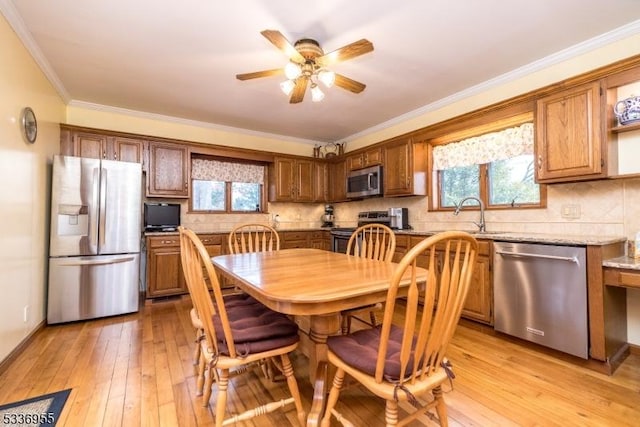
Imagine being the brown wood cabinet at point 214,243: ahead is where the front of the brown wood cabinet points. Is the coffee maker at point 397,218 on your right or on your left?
on your left

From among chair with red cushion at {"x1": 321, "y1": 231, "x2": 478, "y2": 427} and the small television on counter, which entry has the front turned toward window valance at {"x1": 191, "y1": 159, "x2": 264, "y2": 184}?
the chair with red cushion

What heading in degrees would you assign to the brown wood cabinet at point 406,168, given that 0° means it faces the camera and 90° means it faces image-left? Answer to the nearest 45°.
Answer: approximately 45°

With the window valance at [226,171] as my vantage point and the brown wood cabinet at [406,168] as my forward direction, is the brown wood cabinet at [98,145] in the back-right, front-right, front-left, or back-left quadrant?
back-right

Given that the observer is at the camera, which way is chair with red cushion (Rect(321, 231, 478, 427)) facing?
facing away from the viewer and to the left of the viewer

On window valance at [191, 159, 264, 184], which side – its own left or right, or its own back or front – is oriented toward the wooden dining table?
front

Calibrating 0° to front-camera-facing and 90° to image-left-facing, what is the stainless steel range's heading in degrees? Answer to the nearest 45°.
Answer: approximately 45°

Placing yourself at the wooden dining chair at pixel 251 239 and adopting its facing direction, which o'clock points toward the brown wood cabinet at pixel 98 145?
The brown wood cabinet is roughly at 4 o'clock from the wooden dining chair.
